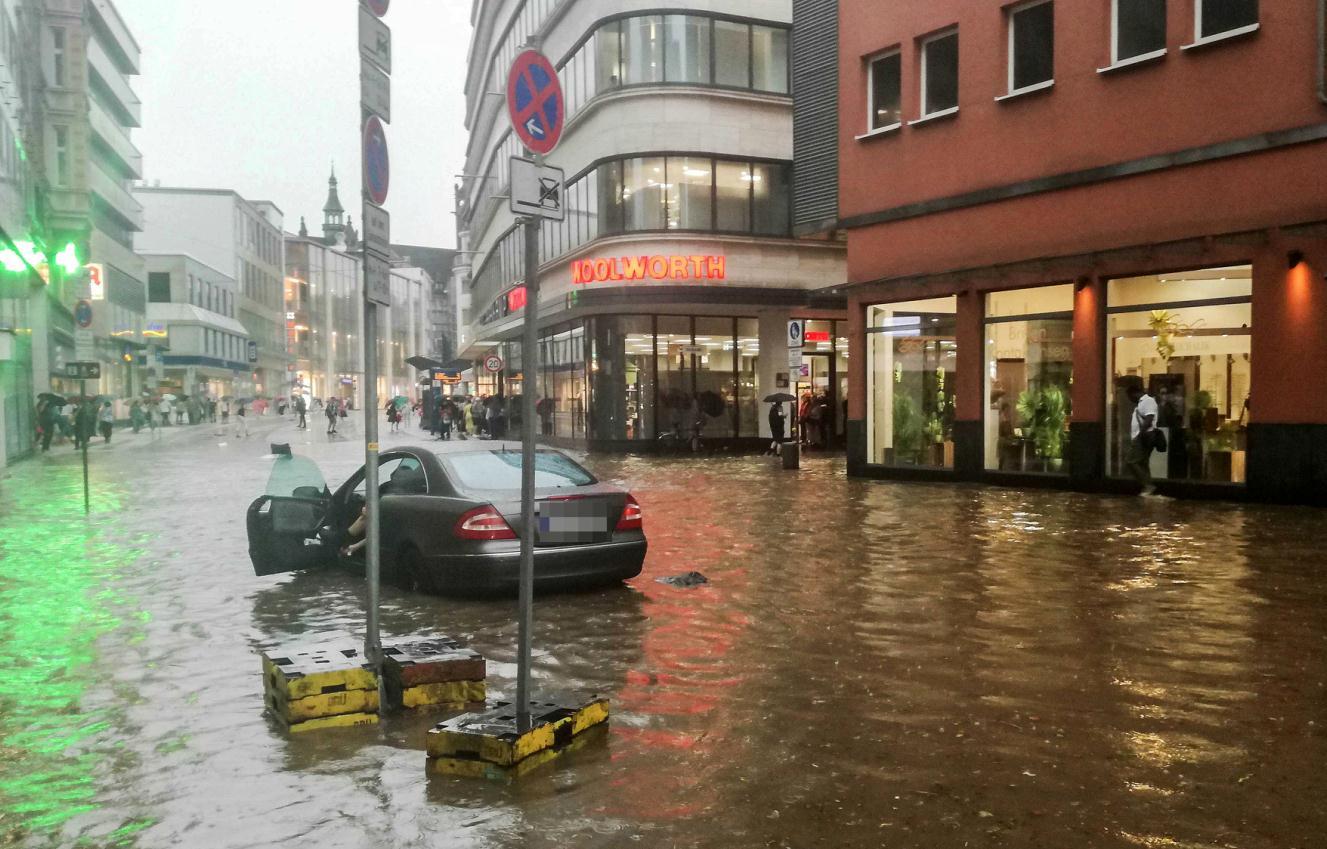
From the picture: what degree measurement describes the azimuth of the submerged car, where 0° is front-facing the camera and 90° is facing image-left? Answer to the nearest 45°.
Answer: approximately 135°

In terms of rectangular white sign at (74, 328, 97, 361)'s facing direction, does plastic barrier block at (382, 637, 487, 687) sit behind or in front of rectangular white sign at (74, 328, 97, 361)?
in front

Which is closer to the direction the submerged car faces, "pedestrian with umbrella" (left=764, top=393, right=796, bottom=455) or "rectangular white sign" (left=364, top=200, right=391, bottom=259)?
the pedestrian with umbrella

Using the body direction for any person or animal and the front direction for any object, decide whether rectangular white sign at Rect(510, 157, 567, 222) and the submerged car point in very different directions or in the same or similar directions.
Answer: very different directions

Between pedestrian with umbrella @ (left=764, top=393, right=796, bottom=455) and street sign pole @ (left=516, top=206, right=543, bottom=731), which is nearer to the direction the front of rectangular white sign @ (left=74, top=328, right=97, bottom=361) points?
the street sign pole

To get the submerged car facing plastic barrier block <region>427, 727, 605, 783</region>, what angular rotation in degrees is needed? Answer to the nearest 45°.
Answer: approximately 135° to its left

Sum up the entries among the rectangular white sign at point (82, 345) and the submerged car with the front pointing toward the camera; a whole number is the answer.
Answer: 1

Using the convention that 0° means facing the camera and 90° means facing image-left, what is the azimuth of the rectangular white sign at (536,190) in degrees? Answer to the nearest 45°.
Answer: approximately 315°

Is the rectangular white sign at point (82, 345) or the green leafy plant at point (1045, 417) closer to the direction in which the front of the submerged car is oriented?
the rectangular white sign

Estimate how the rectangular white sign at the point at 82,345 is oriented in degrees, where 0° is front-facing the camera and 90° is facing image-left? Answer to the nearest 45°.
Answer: approximately 0°

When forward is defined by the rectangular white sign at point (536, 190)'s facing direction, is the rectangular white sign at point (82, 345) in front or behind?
behind

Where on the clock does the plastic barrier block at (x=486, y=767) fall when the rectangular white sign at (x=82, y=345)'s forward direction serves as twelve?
The plastic barrier block is roughly at 12 o'clock from the rectangular white sign.
